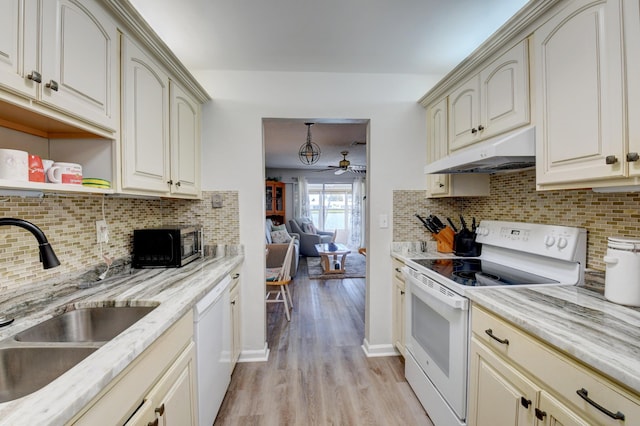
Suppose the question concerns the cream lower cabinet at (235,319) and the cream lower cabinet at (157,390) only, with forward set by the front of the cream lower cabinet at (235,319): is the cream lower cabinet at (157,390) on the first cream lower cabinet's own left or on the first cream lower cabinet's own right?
on the first cream lower cabinet's own right

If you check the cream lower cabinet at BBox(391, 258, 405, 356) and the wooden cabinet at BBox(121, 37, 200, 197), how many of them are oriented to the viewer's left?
1

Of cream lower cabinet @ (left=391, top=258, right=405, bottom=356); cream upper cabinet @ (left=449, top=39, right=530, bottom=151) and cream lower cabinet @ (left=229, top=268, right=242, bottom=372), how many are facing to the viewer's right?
1

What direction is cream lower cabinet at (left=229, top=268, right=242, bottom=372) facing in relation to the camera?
to the viewer's right

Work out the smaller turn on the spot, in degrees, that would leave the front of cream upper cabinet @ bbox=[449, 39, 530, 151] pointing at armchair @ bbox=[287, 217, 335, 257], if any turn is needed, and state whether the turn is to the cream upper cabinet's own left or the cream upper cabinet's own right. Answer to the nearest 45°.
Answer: approximately 90° to the cream upper cabinet's own right

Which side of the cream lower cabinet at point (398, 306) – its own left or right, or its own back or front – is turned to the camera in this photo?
left

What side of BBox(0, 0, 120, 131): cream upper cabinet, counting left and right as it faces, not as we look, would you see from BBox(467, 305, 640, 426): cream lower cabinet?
front

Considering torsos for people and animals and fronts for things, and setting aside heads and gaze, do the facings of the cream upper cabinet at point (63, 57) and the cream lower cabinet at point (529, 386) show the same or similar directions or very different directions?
very different directions

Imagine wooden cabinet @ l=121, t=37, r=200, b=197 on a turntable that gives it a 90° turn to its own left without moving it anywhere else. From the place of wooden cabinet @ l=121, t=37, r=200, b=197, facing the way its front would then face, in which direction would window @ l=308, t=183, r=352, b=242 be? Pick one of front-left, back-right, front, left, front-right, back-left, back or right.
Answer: front

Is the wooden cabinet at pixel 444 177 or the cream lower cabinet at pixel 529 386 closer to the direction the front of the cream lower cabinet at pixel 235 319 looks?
the wooden cabinet

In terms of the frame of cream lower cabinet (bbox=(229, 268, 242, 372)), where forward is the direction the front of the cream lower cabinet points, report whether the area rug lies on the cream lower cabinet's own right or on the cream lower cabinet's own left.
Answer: on the cream lower cabinet's own left
